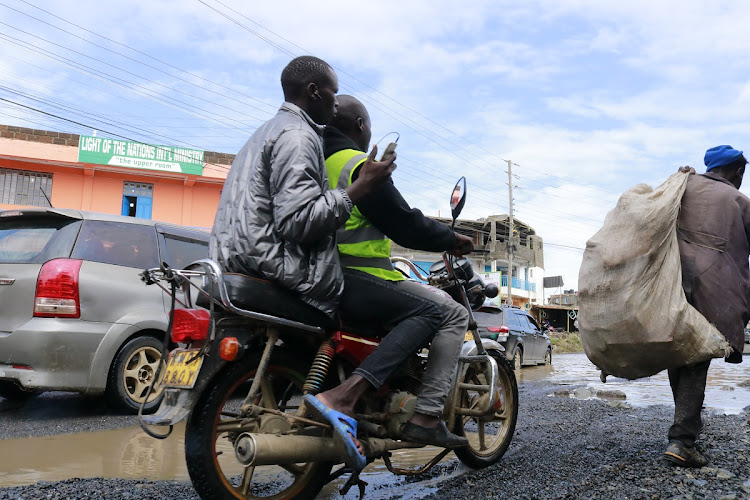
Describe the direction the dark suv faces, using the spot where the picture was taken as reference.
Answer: facing away from the viewer and to the right of the viewer

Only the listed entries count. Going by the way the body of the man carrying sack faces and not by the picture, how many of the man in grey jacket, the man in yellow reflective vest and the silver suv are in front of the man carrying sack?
0

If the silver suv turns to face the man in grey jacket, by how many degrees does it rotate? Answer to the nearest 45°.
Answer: approximately 135° to its right

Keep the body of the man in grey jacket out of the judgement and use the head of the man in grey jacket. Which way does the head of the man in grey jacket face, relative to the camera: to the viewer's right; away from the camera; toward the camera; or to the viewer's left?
to the viewer's right

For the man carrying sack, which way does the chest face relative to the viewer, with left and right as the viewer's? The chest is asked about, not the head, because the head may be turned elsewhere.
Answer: facing away from the viewer and to the right of the viewer

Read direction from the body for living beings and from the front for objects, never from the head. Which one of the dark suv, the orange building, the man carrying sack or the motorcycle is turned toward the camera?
the orange building

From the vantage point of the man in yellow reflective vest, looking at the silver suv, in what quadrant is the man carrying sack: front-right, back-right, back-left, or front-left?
back-right

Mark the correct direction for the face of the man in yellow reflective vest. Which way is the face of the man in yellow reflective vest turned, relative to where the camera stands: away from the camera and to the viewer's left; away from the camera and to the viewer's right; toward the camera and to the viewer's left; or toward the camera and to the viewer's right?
away from the camera and to the viewer's right

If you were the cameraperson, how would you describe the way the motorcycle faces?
facing away from the viewer and to the right of the viewer

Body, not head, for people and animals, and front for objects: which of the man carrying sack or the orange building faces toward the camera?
the orange building

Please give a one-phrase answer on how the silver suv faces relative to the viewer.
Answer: facing away from the viewer and to the right of the viewer

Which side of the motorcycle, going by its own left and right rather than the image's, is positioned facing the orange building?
left

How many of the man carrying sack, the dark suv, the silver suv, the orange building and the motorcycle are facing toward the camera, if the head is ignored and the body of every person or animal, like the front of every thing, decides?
1

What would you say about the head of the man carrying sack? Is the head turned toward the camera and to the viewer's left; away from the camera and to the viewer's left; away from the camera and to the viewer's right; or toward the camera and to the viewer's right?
away from the camera and to the viewer's right

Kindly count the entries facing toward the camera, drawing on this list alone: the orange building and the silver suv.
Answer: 1

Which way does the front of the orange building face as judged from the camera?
facing the viewer

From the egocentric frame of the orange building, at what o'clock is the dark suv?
The dark suv is roughly at 11 o'clock from the orange building.
